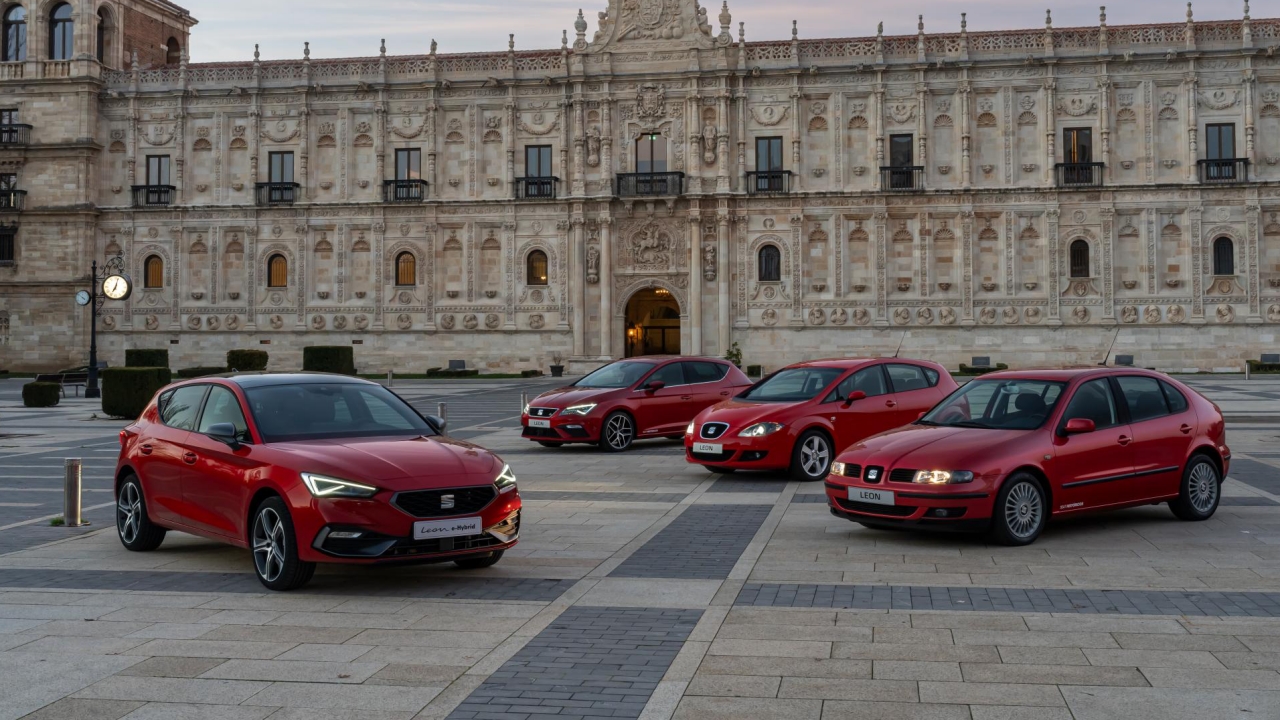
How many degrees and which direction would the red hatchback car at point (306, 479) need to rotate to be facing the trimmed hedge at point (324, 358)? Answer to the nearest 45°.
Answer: approximately 135° to its left

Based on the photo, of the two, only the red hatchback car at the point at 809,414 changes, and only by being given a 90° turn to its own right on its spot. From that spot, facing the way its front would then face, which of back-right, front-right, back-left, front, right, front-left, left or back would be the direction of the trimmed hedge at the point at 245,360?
front

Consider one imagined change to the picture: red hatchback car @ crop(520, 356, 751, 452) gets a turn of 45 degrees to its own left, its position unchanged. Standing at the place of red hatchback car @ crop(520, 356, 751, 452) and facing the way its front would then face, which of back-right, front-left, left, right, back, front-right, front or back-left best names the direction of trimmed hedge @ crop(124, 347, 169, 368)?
back-right

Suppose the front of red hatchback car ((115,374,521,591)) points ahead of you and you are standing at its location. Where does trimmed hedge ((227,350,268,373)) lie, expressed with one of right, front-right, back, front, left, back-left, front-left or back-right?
back-left

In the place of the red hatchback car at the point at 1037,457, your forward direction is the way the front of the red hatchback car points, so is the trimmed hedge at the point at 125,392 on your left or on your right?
on your right

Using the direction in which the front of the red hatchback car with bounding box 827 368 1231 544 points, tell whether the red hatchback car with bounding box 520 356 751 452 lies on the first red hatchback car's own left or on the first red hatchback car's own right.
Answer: on the first red hatchback car's own right

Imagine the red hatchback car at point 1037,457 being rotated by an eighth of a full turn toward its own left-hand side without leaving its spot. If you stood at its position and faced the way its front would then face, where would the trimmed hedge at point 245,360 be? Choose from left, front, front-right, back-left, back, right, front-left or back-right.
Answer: back-right

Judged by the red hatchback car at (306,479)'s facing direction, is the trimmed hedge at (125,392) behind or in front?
behind

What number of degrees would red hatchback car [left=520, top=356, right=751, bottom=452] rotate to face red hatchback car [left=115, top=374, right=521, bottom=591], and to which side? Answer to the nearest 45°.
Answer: approximately 45° to its left

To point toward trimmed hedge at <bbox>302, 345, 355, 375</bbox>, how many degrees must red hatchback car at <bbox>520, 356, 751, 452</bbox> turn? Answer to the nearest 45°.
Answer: approximately 90° to its right

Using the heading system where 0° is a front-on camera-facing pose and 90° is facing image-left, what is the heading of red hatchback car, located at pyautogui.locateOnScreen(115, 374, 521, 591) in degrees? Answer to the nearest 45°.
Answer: approximately 315°

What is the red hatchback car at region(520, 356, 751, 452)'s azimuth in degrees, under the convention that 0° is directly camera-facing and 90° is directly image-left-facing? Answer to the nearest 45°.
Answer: approximately 45°

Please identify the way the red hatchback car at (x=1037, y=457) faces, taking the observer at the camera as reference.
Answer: facing the viewer and to the left of the viewer
